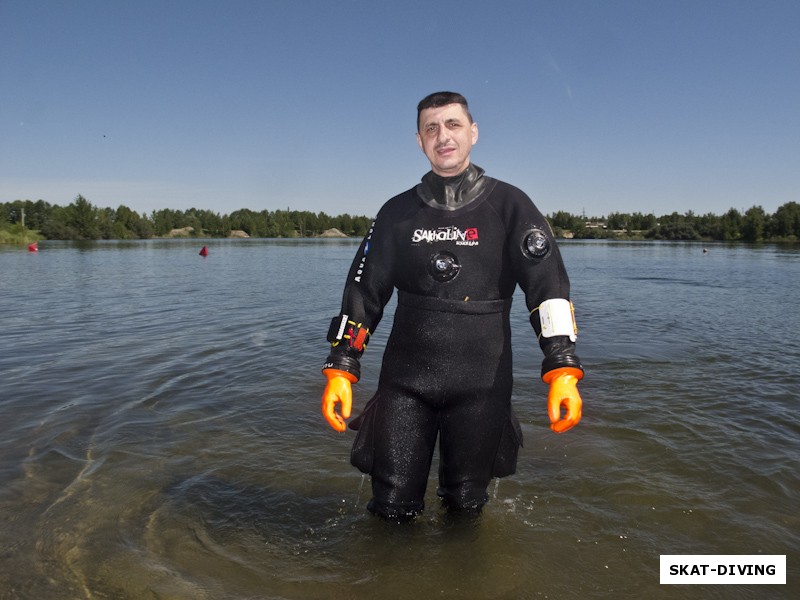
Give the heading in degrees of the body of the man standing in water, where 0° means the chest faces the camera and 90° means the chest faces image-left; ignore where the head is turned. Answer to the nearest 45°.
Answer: approximately 0°
